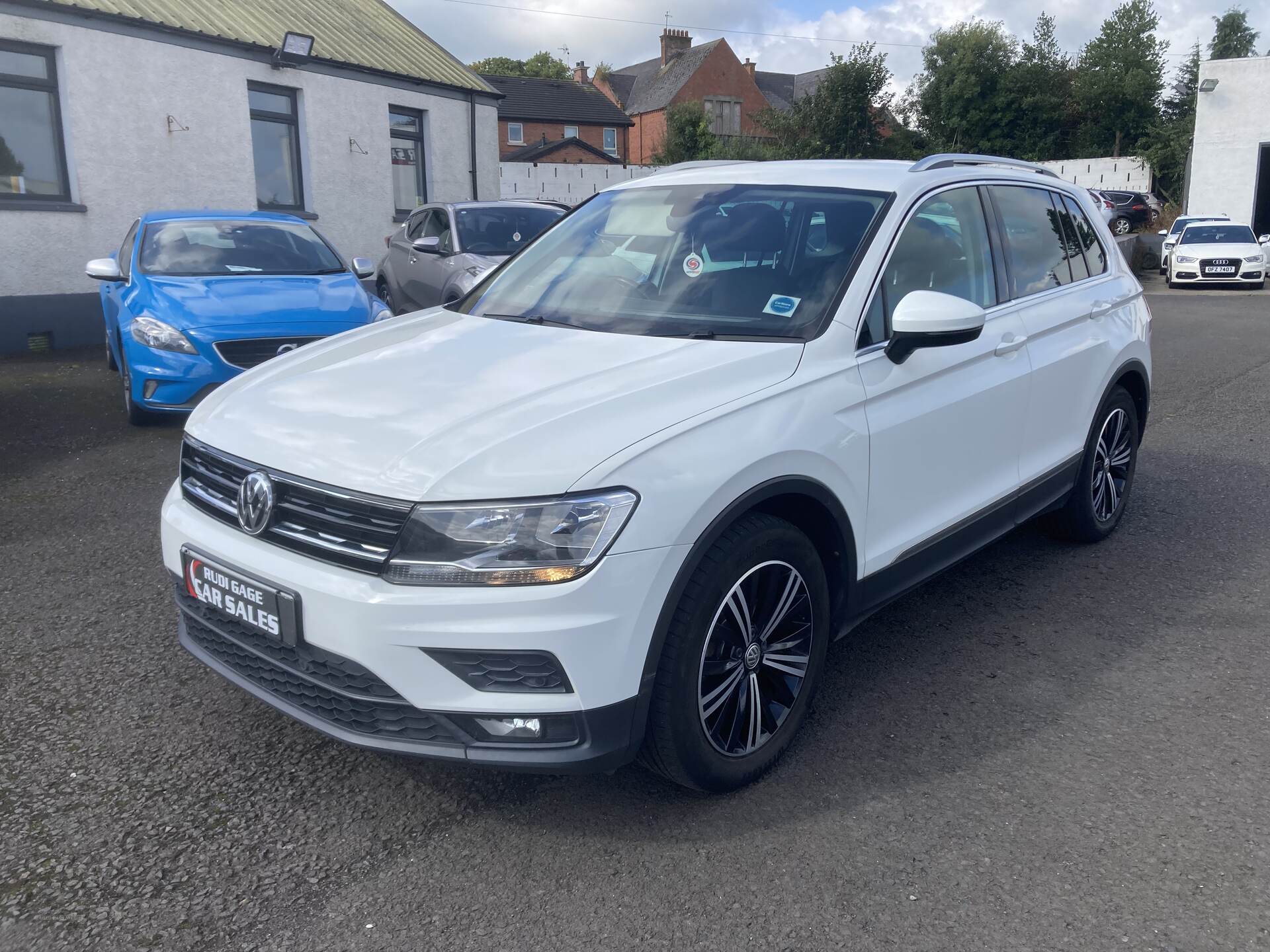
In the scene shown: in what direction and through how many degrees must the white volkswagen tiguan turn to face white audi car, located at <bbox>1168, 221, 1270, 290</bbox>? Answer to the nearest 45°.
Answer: approximately 180°

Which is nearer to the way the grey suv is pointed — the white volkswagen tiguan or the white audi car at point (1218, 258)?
the white volkswagen tiguan

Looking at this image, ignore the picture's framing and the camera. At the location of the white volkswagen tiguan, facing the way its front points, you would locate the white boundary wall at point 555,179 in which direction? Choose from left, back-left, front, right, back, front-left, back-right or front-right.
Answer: back-right

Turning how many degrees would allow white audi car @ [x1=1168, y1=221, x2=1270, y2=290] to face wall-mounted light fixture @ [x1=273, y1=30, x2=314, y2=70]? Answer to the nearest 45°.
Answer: approximately 45° to its right

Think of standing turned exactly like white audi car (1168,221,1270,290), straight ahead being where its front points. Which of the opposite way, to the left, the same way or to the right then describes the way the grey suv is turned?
to the left

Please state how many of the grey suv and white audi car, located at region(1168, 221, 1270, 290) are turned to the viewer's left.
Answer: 0

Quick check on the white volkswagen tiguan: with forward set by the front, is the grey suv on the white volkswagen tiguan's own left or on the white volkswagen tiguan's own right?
on the white volkswagen tiguan's own right

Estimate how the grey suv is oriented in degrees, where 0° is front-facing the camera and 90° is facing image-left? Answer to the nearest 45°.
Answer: approximately 315°

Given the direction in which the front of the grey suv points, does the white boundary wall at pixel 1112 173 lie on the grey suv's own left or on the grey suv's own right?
on the grey suv's own left

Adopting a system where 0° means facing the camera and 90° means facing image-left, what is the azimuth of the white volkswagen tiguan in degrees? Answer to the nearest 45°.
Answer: approximately 45°

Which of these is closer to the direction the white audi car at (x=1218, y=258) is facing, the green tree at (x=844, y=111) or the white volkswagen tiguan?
the white volkswagen tiguan

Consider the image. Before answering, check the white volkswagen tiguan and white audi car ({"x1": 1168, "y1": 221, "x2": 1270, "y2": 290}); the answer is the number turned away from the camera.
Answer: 0
